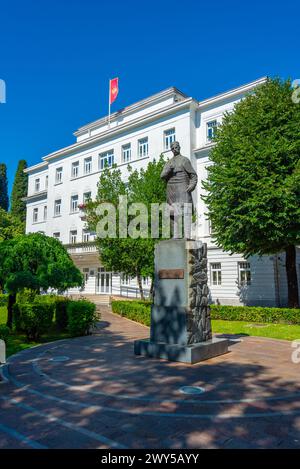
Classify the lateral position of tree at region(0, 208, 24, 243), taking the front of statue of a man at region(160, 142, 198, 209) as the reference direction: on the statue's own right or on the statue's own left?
on the statue's own right

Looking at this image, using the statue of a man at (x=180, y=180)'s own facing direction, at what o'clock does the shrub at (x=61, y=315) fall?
The shrub is roughly at 3 o'clock from the statue of a man.

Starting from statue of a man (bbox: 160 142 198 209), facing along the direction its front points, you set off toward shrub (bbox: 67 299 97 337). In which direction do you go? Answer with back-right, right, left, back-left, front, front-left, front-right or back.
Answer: right

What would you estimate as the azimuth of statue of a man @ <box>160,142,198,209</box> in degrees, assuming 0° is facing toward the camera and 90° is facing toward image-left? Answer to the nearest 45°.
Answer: approximately 45°

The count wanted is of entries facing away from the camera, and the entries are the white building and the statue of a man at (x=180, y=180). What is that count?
0
